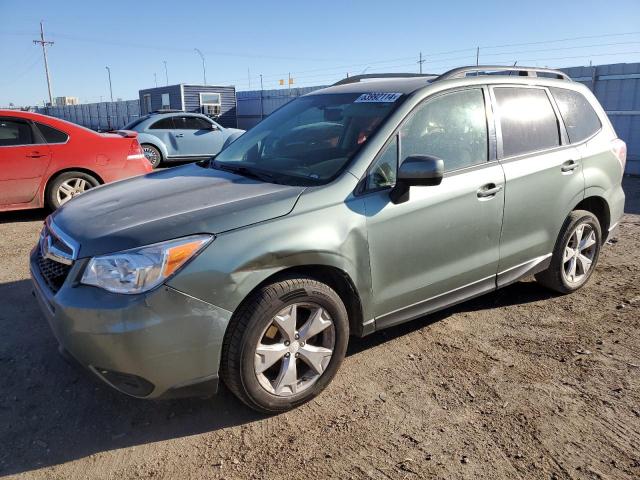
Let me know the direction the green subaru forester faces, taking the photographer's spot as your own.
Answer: facing the viewer and to the left of the viewer

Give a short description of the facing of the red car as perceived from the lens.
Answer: facing to the left of the viewer

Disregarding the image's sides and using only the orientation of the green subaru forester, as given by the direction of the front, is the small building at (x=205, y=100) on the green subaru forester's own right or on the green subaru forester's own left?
on the green subaru forester's own right

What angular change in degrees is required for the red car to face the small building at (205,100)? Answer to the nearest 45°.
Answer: approximately 90° to its right

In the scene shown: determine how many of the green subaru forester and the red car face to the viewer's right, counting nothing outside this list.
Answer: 0

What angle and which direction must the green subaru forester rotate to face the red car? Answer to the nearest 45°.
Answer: approximately 90° to its right

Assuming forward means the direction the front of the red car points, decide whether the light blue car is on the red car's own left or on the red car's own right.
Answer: on the red car's own right

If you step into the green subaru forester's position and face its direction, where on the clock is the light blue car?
The light blue car is roughly at 4 o'clock from the green subaru forester.
